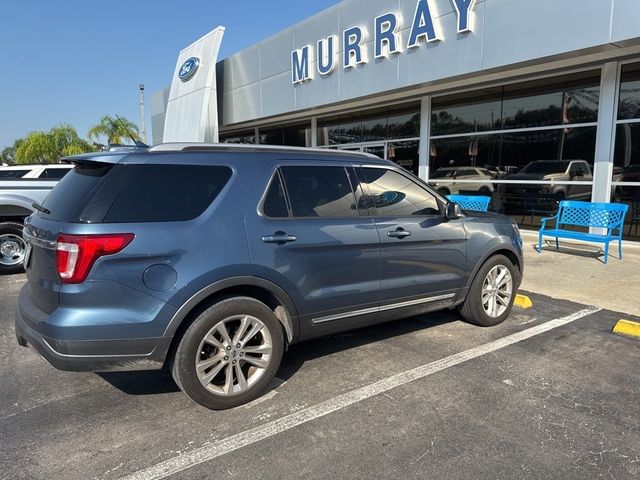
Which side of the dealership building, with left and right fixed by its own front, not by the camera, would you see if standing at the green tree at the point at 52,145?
right

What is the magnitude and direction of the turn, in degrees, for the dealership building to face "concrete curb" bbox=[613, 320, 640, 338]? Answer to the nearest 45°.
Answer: approximately 45° to its left

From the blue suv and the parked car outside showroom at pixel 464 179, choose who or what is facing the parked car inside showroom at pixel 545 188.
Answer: the blue suv

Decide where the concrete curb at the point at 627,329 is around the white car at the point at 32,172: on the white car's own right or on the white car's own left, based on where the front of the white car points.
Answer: on the white car's own right

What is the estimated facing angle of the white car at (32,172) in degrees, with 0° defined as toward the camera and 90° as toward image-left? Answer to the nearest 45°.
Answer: approximately 270°

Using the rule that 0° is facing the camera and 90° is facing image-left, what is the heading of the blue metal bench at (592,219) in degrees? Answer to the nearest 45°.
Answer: approximately 45°

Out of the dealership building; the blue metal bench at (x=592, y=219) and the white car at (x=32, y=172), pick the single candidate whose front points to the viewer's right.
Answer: the white car

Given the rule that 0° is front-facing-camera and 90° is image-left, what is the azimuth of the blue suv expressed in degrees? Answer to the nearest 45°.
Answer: approximately 225°
